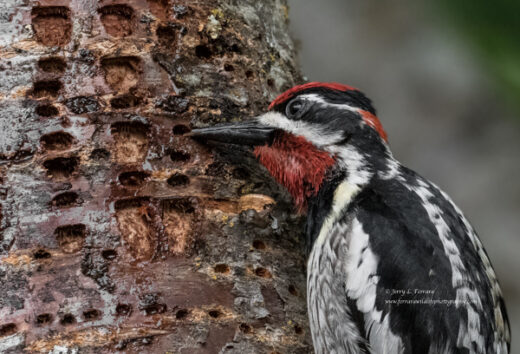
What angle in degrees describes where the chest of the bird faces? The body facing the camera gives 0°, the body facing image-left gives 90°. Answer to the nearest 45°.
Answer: approximately 90°
